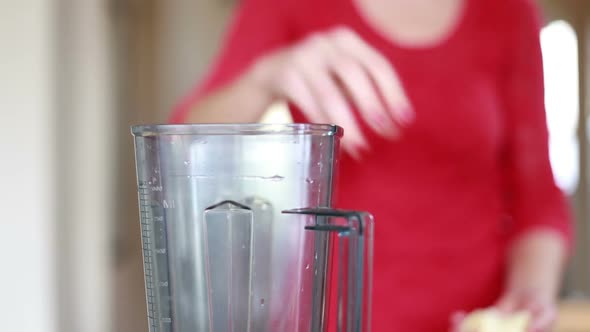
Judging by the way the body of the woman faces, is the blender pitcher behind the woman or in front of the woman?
in front

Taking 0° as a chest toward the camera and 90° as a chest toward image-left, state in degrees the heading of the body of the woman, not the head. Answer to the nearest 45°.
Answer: approximately 0°
